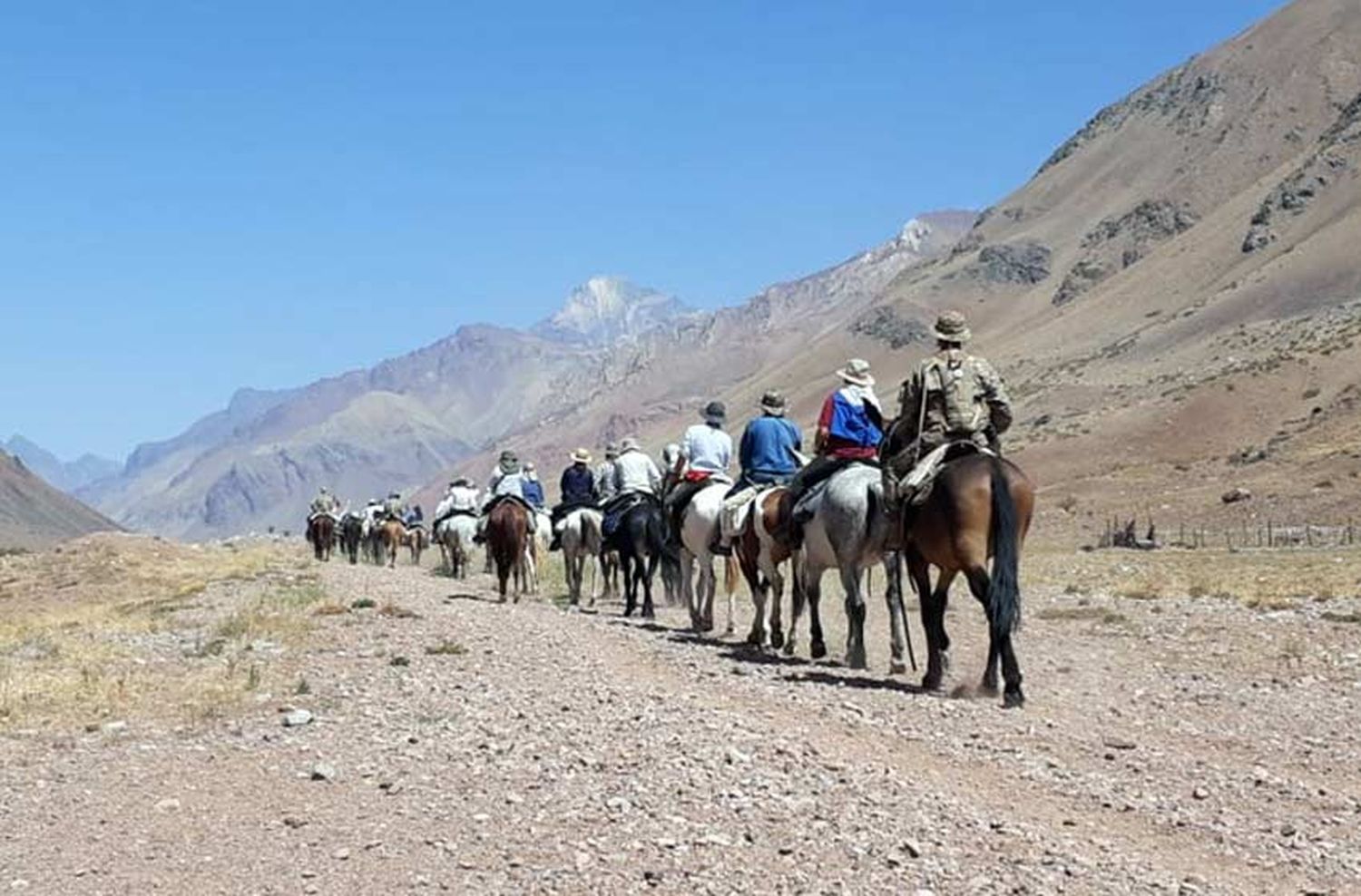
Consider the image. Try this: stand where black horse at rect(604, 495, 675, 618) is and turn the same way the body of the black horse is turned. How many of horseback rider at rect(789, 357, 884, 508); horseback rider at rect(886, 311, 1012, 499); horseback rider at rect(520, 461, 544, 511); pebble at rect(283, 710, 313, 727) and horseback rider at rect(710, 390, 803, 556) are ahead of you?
1

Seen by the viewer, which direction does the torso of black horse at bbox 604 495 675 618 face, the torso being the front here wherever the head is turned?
away from the camera

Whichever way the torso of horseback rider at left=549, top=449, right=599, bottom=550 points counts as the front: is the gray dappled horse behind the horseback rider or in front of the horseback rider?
behind

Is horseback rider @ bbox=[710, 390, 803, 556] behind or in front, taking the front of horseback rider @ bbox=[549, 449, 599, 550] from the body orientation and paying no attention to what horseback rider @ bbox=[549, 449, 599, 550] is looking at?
behind

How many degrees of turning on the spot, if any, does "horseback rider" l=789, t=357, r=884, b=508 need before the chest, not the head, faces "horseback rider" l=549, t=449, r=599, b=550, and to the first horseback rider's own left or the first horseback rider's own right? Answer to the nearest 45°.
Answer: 0° — they already face them

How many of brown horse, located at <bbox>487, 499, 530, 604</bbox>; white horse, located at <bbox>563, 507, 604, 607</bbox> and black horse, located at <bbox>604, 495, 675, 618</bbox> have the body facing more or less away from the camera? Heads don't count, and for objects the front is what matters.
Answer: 3

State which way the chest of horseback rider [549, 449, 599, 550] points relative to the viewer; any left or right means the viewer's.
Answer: facing away from the viewer and to the left of the viewer

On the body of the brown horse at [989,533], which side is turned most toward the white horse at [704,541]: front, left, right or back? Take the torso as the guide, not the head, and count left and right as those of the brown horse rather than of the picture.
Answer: front

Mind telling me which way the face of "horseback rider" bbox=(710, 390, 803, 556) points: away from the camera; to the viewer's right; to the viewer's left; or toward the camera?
away from the camera

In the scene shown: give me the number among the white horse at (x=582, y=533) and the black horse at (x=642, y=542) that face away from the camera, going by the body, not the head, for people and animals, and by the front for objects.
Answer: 2

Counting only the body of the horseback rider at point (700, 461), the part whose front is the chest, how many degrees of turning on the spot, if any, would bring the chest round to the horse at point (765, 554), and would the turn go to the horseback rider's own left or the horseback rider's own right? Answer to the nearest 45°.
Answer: approximately 135° to the horseback rider's own left

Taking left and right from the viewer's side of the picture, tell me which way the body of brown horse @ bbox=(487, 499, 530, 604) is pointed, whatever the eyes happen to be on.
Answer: facing away from the viewer

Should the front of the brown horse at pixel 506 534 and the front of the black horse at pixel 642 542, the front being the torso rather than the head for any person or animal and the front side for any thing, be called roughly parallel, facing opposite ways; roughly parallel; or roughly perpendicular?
roughly parallel
